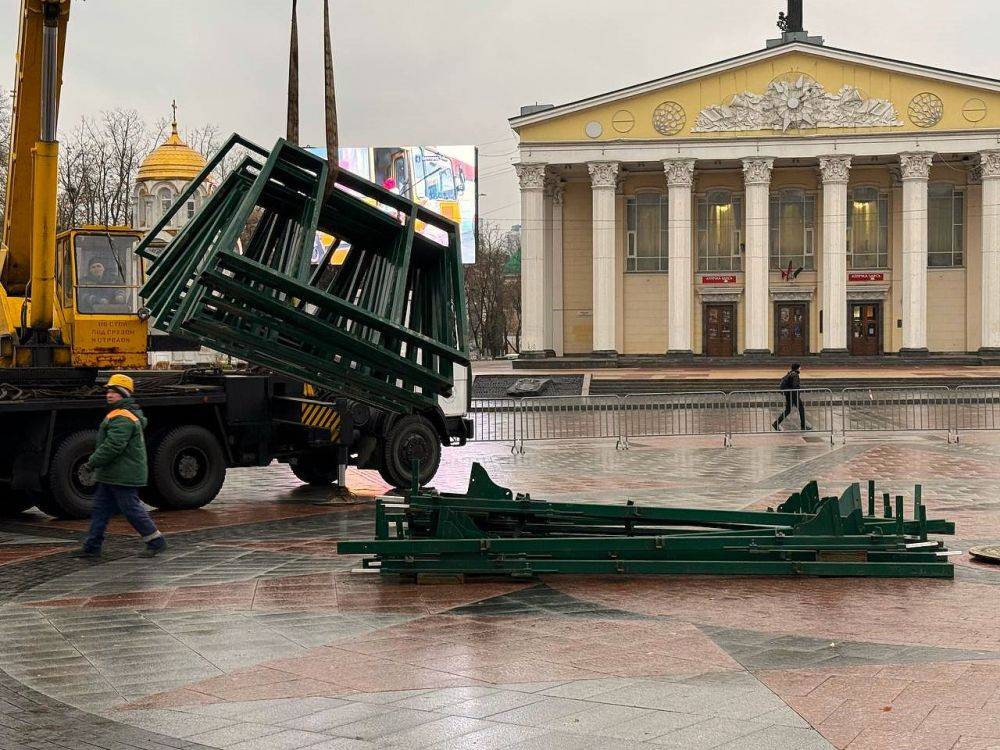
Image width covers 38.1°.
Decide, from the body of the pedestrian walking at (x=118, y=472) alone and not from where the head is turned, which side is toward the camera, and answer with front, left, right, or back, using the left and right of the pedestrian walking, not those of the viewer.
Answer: left

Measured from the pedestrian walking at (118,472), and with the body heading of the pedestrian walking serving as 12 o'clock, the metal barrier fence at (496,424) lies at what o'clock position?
The metal barrier fence is roughly at 4 o'clock from the pedestrian walking.

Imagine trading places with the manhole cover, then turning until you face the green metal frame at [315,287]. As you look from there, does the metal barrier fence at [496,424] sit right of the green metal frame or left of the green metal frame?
right

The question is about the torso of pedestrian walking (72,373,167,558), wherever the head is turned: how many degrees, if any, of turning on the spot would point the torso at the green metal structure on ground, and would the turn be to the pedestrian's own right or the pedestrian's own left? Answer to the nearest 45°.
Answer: approximately 135° to the pedestrian's own left
